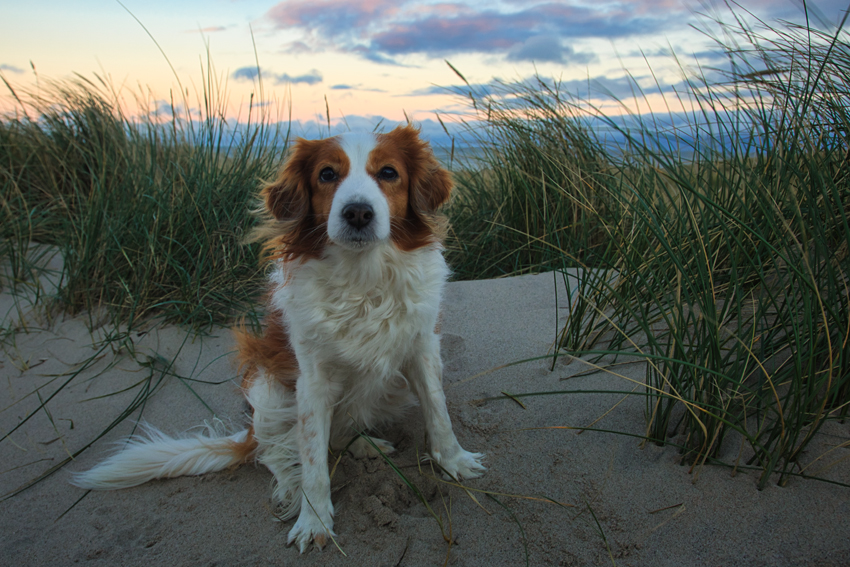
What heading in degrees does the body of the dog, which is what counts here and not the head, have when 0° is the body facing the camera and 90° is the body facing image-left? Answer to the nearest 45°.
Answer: approximately 315°
